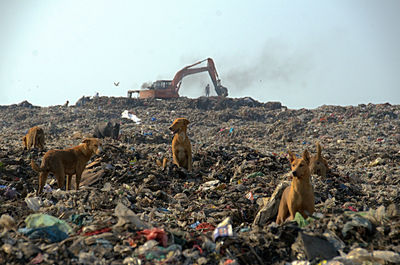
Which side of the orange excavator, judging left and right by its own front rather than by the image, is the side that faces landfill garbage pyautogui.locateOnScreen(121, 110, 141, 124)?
right

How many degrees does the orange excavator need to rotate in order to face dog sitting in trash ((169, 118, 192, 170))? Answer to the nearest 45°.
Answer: approximately 90° to its right

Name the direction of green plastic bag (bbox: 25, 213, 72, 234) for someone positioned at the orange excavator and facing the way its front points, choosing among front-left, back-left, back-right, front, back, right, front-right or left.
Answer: right

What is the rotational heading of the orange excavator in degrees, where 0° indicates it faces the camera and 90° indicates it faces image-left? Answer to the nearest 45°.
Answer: approximately 270°

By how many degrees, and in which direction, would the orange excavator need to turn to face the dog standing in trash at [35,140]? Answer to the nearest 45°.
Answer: approximately 90° to its right

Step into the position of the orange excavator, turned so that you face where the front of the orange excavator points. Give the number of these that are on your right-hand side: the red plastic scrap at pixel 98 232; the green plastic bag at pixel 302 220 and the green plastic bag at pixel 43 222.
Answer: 3

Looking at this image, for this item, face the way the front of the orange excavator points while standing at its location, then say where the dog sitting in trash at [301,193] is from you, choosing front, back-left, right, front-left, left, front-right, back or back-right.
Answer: right

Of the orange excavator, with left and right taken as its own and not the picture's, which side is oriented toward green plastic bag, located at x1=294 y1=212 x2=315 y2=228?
right
